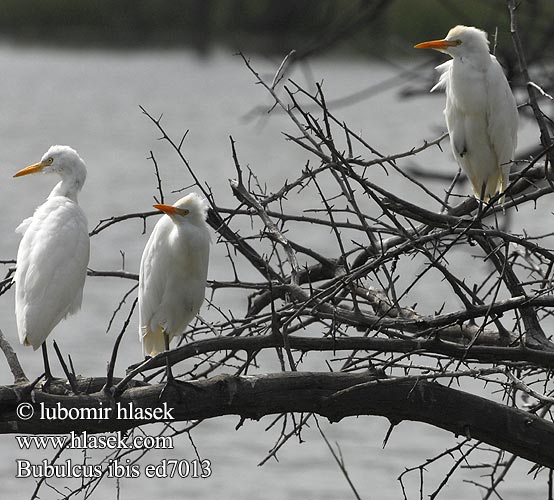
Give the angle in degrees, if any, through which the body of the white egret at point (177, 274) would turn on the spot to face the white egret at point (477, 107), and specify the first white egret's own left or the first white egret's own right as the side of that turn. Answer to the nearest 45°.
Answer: approximately 45° to the first white egret's own left

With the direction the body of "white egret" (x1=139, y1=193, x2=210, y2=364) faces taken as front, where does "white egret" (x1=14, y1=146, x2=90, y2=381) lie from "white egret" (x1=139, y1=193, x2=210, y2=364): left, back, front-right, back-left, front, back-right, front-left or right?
right

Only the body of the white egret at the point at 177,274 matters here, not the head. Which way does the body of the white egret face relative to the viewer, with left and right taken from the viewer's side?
facing the viewer and to the right of the viewer
